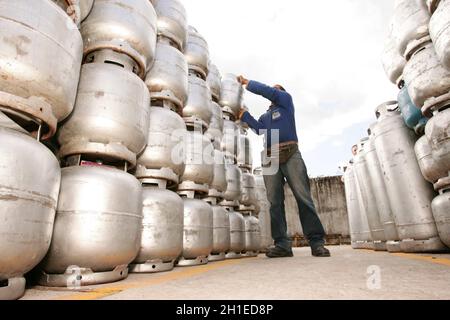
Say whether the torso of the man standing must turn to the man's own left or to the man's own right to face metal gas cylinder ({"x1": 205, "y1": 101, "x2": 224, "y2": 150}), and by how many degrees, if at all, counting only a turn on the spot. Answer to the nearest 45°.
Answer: approximately 45° to the man's own right

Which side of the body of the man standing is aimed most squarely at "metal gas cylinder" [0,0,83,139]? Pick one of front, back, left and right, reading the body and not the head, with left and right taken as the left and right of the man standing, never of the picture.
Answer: front

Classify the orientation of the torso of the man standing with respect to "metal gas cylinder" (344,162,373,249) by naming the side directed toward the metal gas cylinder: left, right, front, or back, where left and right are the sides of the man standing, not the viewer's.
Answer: back

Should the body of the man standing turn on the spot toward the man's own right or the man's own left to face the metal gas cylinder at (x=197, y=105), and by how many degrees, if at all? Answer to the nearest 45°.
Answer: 0° — they already face it

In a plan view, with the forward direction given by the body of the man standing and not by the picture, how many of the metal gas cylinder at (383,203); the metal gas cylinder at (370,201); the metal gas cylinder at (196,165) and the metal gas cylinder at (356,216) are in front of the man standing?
1

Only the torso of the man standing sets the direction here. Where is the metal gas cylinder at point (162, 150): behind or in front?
in front

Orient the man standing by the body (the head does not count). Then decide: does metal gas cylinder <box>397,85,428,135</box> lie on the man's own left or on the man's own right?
on the man's own left

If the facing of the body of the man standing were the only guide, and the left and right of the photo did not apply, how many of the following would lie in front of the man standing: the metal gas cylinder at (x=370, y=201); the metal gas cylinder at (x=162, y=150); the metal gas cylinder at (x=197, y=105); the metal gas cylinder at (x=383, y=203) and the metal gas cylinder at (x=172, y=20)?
3

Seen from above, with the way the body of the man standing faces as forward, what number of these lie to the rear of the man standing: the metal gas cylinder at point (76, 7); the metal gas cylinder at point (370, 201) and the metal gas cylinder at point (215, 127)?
1

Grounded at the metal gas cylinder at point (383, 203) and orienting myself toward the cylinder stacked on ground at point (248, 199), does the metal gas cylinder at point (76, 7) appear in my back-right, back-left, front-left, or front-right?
front-left

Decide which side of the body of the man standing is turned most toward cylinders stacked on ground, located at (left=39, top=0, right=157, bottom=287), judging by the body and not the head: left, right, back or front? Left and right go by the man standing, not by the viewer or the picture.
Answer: front

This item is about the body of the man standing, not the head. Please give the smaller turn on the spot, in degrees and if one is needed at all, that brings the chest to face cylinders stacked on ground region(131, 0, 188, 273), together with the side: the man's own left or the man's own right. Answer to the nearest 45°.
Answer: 0° — they already face it
